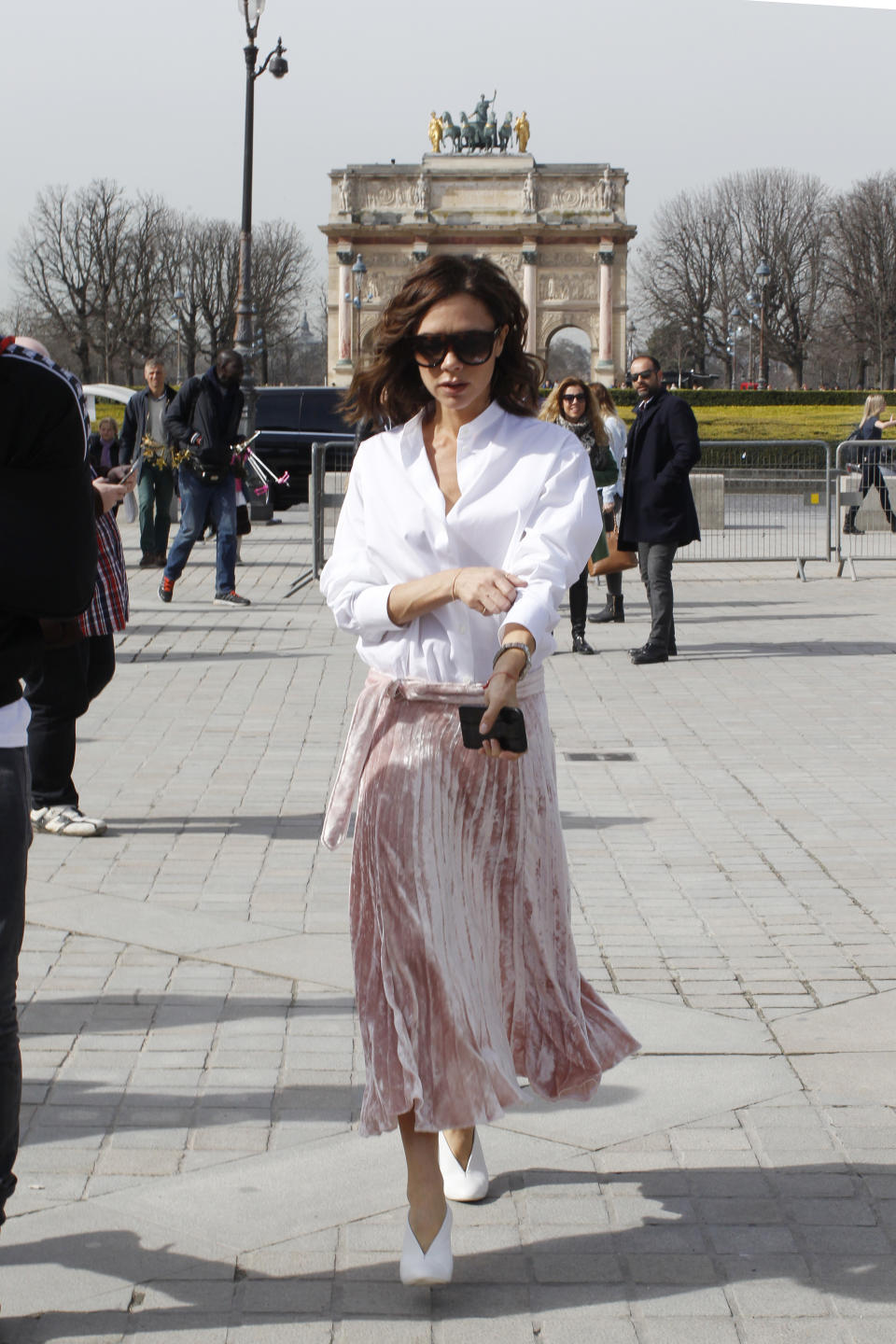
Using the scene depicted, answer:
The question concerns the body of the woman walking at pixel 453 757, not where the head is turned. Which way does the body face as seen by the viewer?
toward the camera

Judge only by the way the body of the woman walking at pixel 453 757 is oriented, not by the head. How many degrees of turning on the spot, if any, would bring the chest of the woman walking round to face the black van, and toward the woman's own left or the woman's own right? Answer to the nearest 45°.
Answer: approximately 180°

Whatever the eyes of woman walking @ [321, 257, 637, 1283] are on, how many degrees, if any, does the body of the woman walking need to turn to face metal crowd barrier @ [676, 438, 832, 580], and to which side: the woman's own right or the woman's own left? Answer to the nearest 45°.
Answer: approximately 180°
